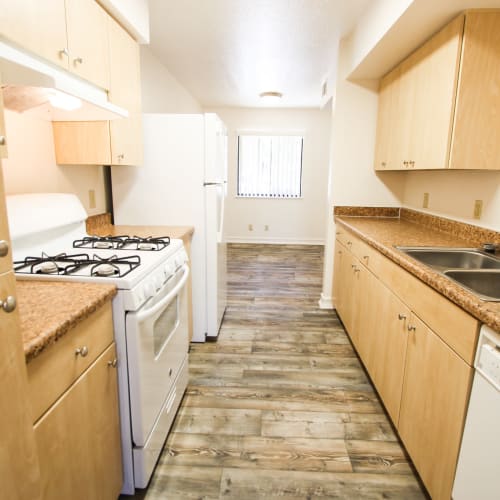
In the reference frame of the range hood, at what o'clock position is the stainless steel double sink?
The stainless steel double sink is roughly at 11 o'clock from the range hood.

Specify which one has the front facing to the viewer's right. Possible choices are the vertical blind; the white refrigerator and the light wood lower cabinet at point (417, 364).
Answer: the white refrigerator

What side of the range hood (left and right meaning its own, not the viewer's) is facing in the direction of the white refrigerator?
left

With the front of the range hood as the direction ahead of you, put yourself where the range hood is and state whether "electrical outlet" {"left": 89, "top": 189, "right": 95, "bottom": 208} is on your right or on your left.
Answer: on your left

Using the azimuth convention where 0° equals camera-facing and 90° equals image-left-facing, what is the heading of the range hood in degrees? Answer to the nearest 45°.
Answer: approximately 315°

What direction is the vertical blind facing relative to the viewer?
toward the camera

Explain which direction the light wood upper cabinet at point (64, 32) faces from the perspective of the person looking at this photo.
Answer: facing the viewer and to the right of the viewer

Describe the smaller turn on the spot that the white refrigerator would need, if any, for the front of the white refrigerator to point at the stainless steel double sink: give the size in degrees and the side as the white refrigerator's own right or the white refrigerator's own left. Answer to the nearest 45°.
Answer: approximately 45° to the white refrigerator's own right

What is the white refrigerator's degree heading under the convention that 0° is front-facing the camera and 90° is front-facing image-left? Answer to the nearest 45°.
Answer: approximately 270°

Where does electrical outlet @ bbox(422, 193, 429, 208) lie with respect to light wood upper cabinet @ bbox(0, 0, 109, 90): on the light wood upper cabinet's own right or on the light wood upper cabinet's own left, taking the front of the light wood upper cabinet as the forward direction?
on the light wood upper cabinet's own left

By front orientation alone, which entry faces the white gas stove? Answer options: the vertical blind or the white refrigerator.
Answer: the vertical blind

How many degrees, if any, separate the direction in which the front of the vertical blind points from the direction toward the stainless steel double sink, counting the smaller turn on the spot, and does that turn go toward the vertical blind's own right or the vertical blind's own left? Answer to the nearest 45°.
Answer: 0° — it already faces it

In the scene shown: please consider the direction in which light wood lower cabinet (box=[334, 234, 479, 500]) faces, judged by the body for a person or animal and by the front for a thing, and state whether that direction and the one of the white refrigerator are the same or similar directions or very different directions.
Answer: very different directions

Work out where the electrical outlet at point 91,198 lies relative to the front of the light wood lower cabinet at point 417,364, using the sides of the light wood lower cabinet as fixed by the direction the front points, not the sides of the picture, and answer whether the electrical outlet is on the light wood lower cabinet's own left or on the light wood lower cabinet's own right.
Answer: on the light wood lower cabinet's own right

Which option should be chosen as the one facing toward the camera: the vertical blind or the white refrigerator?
the vertical blind

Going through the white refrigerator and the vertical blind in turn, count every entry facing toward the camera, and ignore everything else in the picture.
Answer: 1
